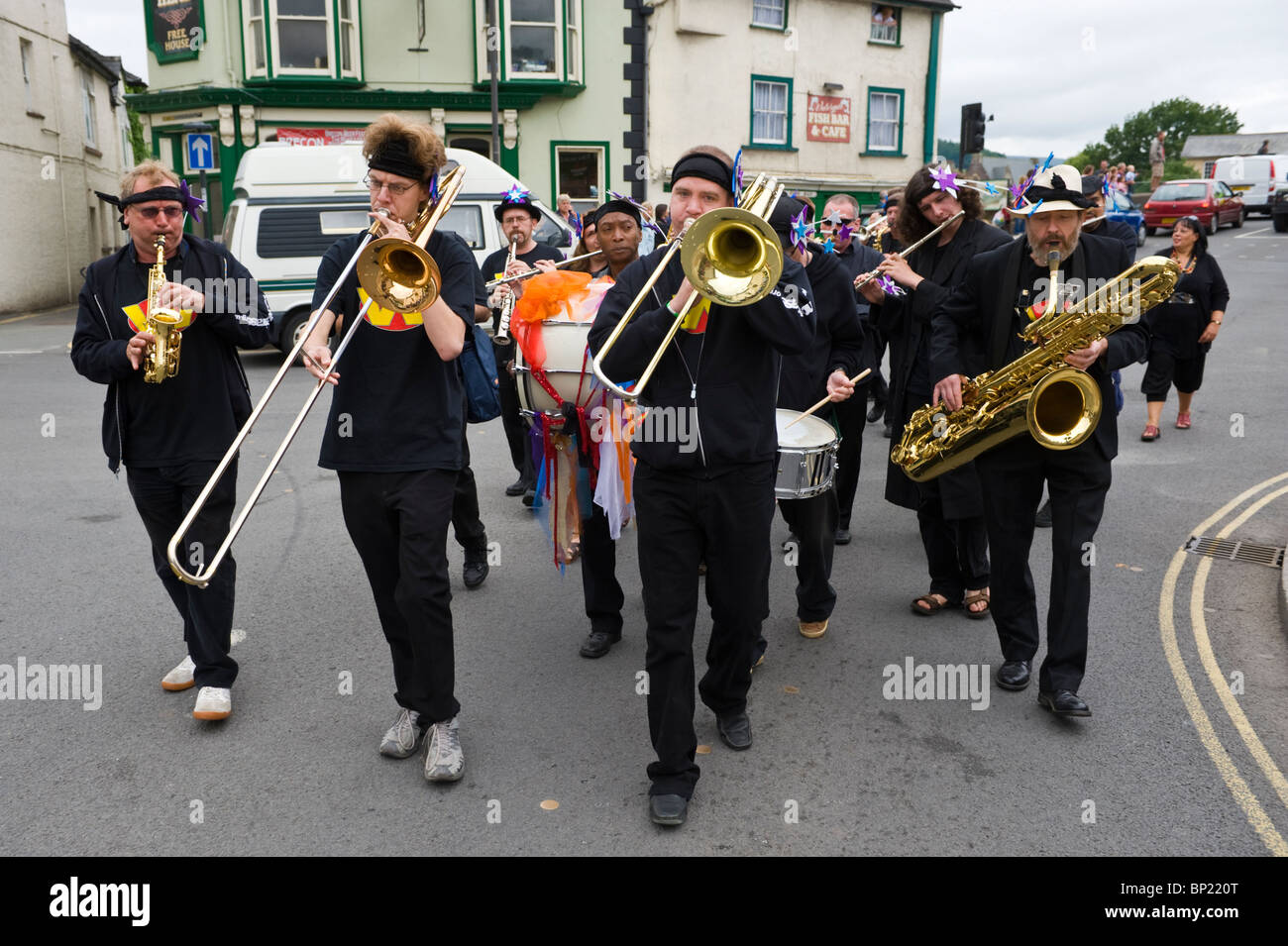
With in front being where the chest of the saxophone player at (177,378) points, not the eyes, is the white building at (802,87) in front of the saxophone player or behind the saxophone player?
behind

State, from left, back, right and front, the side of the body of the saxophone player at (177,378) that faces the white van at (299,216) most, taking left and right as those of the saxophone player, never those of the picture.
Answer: back

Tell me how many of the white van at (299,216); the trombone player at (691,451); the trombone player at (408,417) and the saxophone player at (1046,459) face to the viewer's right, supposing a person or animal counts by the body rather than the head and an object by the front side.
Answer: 1

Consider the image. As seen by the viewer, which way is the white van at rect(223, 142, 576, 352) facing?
to the viewer's right

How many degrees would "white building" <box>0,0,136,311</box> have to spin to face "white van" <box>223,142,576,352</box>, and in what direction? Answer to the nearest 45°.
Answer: approximately 45° to its right

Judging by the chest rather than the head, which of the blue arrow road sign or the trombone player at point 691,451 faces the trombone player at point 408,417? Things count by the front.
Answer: the blue arrow road sign

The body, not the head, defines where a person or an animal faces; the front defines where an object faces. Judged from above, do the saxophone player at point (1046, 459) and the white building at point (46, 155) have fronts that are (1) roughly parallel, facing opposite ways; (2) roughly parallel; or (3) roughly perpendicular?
roughly perpendicular

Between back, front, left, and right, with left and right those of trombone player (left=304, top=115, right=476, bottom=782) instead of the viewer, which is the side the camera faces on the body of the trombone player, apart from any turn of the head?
front

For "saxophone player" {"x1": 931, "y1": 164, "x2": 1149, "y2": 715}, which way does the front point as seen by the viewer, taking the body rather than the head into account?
toward the camera

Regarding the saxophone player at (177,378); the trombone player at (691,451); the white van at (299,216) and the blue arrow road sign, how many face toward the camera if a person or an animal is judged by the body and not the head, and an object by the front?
3
